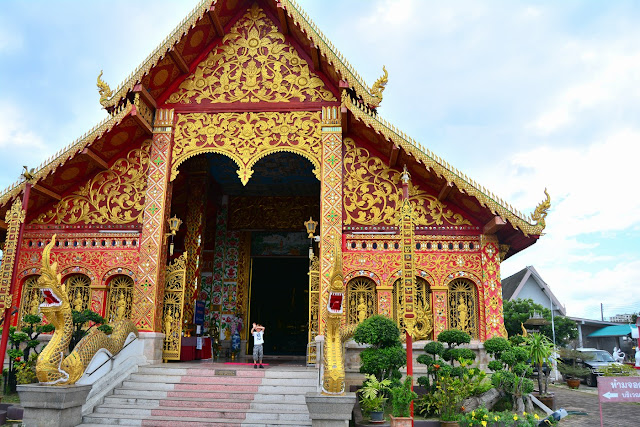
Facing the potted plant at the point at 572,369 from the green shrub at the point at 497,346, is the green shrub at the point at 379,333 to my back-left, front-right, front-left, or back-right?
back-left

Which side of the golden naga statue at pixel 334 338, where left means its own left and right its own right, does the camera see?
front

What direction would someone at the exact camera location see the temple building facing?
facing the viewer

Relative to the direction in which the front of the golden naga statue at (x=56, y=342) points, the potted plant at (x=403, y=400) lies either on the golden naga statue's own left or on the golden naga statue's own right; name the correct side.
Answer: on the golden naga statue's own left

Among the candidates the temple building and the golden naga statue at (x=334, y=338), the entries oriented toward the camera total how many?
2

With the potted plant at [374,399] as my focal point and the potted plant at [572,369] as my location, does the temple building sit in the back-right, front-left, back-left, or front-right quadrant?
front-right

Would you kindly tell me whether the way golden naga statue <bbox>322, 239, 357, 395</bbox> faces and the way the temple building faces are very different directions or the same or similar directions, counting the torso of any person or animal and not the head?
same or similar directions

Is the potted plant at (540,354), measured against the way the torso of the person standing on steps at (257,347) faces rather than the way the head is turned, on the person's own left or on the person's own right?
on the person's own left

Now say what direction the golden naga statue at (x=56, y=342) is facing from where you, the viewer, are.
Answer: facing the viewer and to the left of the viewer

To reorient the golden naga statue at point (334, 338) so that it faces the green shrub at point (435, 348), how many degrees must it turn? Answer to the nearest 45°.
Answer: approximately 135° to its left

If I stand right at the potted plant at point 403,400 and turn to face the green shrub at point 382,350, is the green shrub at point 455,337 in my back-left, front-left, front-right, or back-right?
front-right

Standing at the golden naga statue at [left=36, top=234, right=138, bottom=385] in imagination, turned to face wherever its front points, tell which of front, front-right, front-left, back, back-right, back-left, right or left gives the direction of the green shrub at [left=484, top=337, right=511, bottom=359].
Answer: back-left

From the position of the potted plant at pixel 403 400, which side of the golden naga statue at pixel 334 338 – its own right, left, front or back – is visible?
left

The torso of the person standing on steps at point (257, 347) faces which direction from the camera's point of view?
toward the camera

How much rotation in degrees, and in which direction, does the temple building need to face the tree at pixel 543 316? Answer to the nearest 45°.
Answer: approximately 135° to its left
